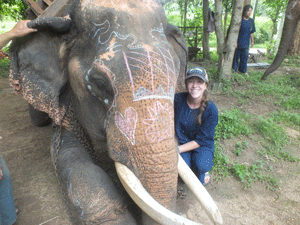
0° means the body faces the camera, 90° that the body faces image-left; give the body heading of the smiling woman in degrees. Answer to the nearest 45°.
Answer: approximately 0°

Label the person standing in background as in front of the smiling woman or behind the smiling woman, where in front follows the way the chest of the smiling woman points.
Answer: behind

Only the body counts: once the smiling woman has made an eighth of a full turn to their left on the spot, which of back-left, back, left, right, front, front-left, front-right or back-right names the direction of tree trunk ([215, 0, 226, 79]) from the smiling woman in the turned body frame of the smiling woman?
back-left

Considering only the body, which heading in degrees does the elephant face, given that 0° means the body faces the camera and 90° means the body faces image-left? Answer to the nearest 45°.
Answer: approximately 315°

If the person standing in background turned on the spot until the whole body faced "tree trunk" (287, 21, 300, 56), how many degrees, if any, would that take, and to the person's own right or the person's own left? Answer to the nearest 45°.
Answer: approximately 90° to the person's own left

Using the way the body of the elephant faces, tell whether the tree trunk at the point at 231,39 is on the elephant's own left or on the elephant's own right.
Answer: on the elephant's own left

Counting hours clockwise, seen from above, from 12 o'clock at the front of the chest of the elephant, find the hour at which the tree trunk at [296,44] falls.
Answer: The tree trunk is roughly at 9 o'clock from the elephant.
